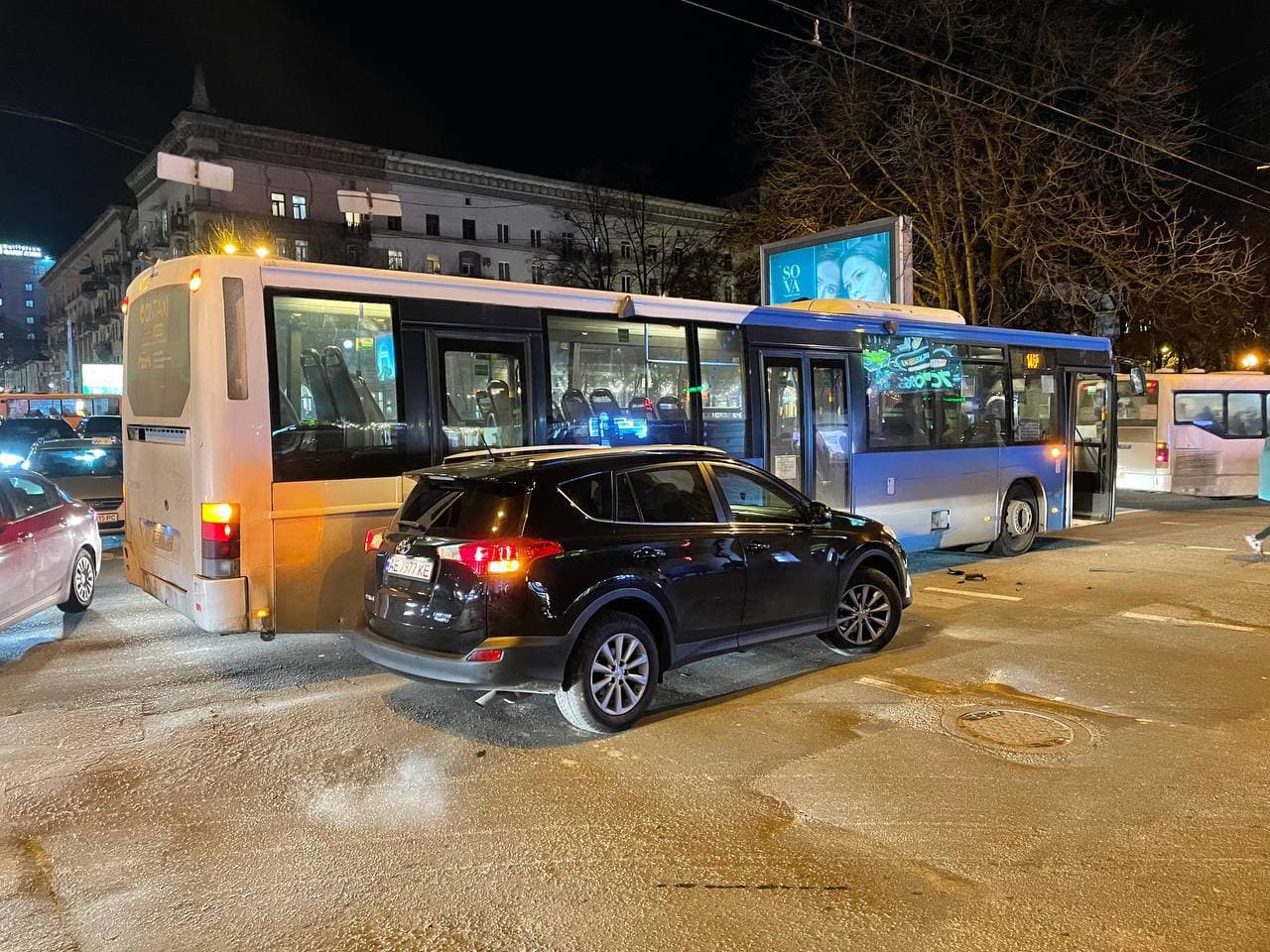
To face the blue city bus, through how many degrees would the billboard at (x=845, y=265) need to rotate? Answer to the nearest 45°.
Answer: approximately 45° to its left

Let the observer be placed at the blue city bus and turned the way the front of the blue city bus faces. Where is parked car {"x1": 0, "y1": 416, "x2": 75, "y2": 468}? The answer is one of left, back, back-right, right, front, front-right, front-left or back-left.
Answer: left

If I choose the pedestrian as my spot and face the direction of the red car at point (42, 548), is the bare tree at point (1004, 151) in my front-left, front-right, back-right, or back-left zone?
back-right

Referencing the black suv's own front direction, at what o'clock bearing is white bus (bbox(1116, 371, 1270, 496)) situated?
The white bus is roughly at 12 o'clock from the black suv.

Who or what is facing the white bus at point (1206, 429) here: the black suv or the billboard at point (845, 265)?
the black suv

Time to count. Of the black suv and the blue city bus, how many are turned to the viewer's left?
0

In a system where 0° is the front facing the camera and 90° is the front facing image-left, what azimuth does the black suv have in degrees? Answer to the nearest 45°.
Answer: approximately 225°

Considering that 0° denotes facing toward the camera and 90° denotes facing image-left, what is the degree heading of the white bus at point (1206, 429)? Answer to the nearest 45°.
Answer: approximately 225°

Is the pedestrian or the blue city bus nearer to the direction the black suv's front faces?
the pedestrian
